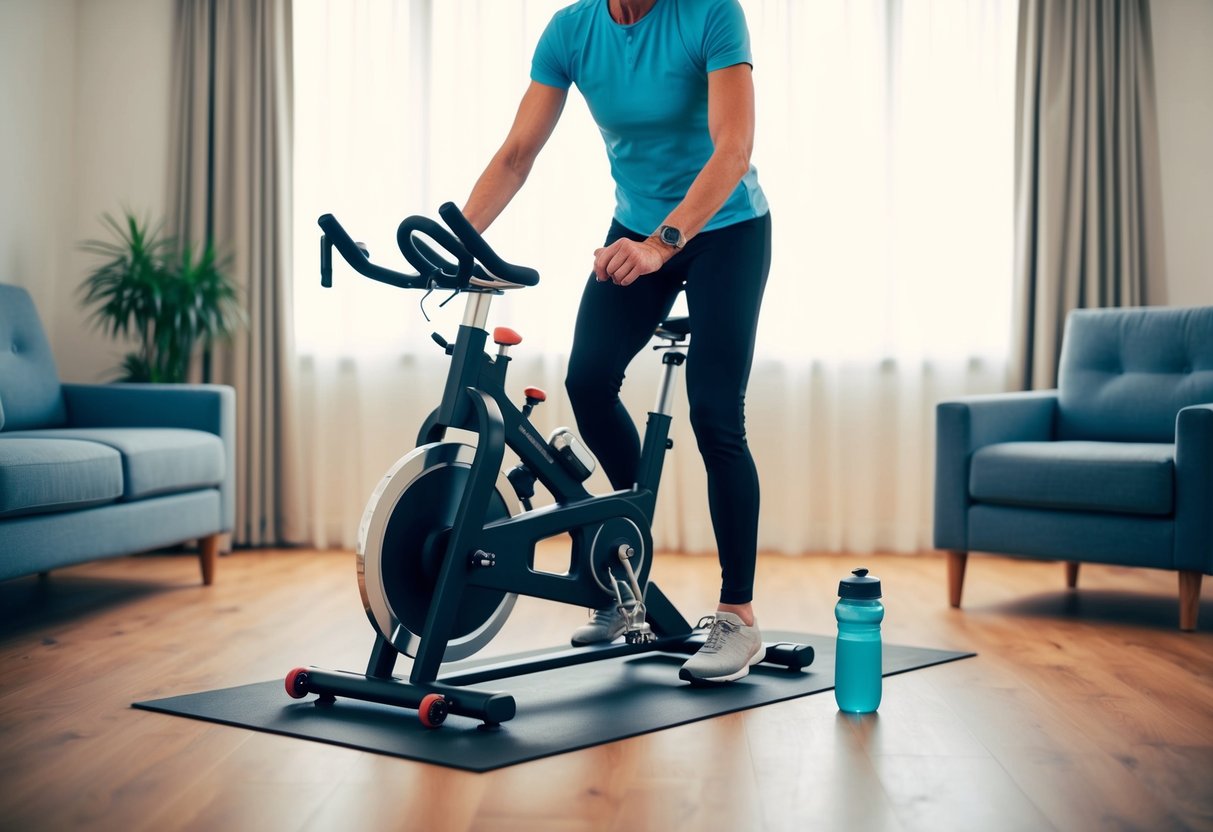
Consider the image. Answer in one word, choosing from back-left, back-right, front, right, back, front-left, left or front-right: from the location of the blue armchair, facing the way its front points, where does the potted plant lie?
front-right

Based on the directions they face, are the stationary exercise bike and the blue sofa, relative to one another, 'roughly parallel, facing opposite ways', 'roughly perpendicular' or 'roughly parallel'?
roughly perpendicular

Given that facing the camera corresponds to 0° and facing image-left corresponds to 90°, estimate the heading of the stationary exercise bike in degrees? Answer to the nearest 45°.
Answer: approximately 45°

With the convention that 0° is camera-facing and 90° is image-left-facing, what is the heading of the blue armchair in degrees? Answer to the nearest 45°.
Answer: approximately 45°

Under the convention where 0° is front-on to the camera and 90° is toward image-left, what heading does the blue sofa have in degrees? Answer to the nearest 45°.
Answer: approximately 315°

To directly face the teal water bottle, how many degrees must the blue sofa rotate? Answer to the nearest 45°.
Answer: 0° — it already faces it

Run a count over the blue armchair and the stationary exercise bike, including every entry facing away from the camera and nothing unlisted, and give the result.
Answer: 0

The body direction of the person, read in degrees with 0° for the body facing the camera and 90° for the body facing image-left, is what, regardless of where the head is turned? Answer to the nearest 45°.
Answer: approximately 45°

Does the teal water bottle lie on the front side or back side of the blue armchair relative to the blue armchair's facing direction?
on the front side

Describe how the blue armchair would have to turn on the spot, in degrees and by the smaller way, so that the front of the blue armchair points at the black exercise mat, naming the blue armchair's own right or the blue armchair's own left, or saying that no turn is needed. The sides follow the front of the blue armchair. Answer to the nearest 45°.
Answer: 0° — it already faces it

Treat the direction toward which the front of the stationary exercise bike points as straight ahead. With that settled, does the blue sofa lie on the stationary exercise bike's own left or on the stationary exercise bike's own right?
on the stationary exercise bike's own right

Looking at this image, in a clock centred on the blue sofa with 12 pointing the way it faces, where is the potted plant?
The potted plant is roughly at 8 o'clock from the blue sofa.
